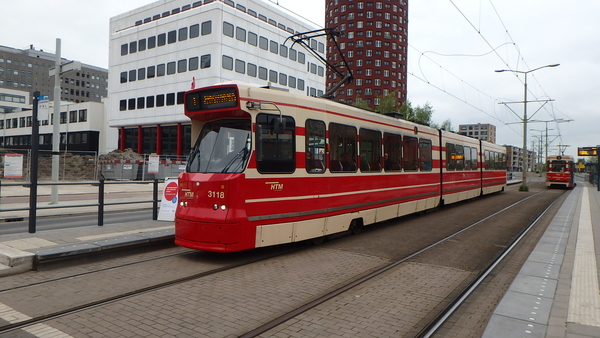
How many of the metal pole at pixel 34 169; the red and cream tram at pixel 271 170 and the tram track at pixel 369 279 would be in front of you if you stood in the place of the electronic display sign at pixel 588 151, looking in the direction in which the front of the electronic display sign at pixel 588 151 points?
3

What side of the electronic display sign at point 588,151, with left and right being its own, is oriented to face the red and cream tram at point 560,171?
right

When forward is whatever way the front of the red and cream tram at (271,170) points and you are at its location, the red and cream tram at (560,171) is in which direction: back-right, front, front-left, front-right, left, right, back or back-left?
back

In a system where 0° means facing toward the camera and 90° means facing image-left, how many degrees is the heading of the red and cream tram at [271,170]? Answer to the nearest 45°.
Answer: approximately 45°

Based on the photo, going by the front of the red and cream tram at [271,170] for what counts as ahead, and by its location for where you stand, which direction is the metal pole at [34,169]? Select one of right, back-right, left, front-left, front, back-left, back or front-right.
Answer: front-right

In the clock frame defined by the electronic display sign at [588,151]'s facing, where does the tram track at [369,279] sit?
The tram track is roughly at 12 o'clock from the electronic display sign.

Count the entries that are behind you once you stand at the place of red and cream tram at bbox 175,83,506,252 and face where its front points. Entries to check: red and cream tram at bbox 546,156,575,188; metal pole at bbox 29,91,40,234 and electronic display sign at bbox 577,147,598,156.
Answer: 2

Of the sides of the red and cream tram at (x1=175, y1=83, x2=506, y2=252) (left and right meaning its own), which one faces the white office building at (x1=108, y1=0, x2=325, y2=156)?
right

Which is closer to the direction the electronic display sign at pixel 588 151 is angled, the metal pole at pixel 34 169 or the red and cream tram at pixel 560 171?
the metal pole

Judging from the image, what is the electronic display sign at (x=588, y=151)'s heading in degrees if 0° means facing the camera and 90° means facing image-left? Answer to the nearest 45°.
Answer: approximately 0°

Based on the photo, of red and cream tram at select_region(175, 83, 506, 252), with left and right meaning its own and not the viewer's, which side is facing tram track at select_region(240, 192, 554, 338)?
left
